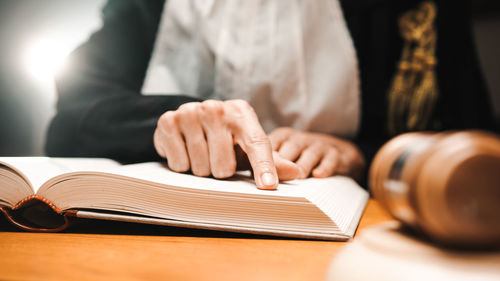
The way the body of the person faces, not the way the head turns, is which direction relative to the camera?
toward the camera

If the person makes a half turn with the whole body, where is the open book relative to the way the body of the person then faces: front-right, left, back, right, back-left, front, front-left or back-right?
back
